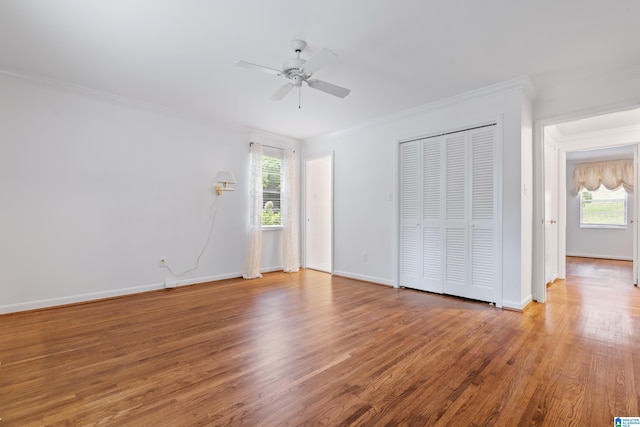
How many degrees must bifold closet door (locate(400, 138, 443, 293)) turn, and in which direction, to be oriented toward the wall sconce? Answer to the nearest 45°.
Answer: approximately 45° to its right

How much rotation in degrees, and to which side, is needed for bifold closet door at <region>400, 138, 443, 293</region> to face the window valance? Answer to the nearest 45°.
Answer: approximately 180°

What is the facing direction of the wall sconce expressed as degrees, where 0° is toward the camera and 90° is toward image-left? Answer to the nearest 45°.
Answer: approximately 315°

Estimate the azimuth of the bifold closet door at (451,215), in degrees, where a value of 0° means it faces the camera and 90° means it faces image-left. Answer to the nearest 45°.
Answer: approximately 45°

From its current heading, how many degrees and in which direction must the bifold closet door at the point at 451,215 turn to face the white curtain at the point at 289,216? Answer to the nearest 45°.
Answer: approximately 45° to its right

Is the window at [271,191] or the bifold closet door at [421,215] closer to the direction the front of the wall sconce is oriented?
the bifold closet door

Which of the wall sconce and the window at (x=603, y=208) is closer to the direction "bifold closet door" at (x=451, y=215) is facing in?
the wall sconce

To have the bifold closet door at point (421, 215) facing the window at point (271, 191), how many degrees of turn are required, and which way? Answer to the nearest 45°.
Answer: approximately 45° to its right

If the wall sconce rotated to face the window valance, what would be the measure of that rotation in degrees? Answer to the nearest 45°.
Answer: approximately 45° to its left
